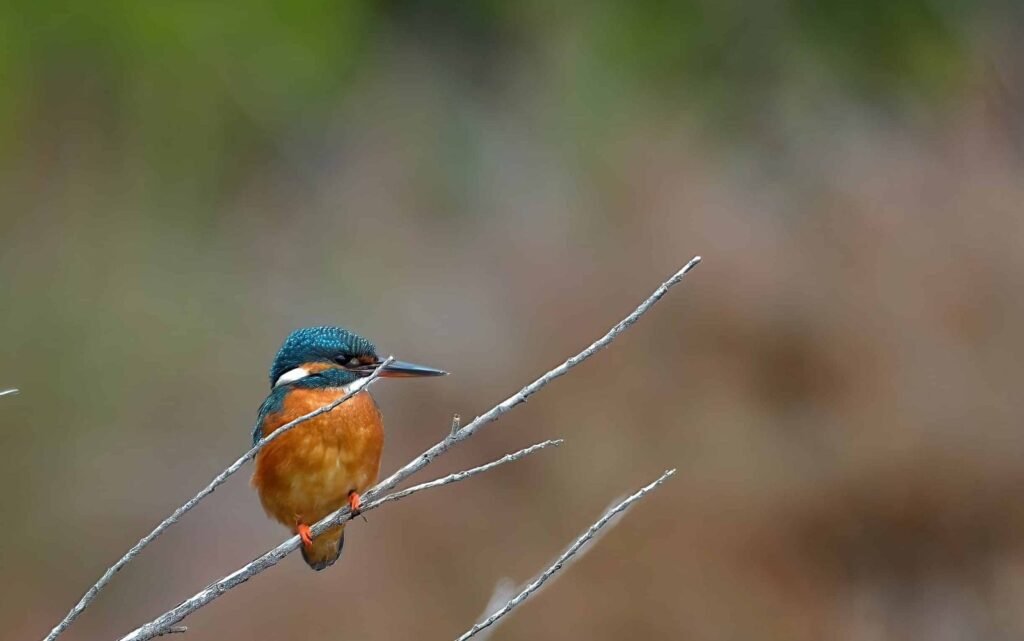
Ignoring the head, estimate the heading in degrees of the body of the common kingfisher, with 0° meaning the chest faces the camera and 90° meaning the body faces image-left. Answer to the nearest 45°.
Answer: approximately 315°
